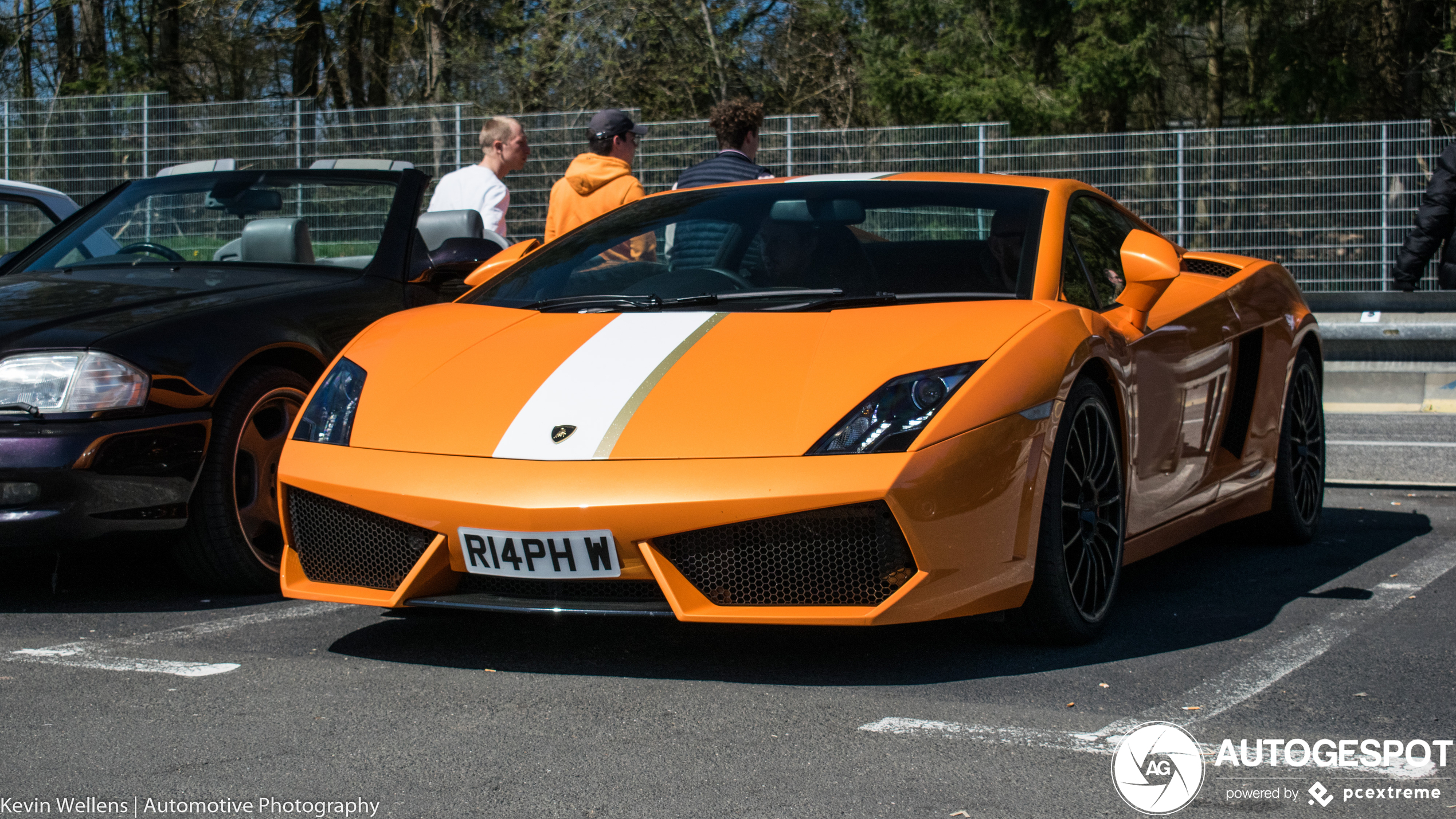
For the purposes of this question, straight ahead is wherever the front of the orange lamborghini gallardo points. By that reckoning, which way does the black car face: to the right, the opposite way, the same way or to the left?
the same way

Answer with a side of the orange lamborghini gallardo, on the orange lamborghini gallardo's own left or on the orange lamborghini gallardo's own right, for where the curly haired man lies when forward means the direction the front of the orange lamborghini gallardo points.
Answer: on the orange lamborghini gallardo's own right

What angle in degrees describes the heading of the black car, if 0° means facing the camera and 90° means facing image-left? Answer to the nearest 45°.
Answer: approximately 45°

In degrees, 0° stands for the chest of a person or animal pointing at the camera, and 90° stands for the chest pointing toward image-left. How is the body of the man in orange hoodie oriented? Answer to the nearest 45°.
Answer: approximately 225°

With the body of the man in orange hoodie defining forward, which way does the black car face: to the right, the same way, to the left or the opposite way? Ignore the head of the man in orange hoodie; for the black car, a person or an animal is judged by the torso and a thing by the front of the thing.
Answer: the opposite way

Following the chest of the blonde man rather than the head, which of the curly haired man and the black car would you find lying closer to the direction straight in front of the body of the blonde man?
the curly haired man

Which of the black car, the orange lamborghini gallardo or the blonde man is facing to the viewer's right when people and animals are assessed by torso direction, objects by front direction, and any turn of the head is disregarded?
the blonde man

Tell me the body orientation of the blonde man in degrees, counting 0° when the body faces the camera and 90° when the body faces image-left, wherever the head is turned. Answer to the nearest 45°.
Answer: approximately 270°

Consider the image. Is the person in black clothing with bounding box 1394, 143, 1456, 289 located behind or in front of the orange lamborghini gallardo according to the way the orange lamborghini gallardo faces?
behind

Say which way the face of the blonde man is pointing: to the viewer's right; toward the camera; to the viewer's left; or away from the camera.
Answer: to the viewer's right

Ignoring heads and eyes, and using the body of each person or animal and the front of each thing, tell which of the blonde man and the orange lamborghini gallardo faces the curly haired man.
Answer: the blonde man

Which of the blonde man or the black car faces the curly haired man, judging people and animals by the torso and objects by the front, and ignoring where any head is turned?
the blonde man

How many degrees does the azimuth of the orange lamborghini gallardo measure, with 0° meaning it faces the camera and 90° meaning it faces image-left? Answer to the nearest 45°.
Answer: approximately 45°

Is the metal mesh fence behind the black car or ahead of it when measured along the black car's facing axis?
behind

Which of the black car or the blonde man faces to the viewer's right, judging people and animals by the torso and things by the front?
the blonde man

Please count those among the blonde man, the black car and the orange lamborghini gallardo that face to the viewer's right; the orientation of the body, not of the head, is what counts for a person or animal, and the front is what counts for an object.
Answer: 1

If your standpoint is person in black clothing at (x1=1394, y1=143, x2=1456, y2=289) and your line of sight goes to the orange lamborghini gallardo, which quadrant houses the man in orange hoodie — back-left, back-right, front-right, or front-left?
front-right
